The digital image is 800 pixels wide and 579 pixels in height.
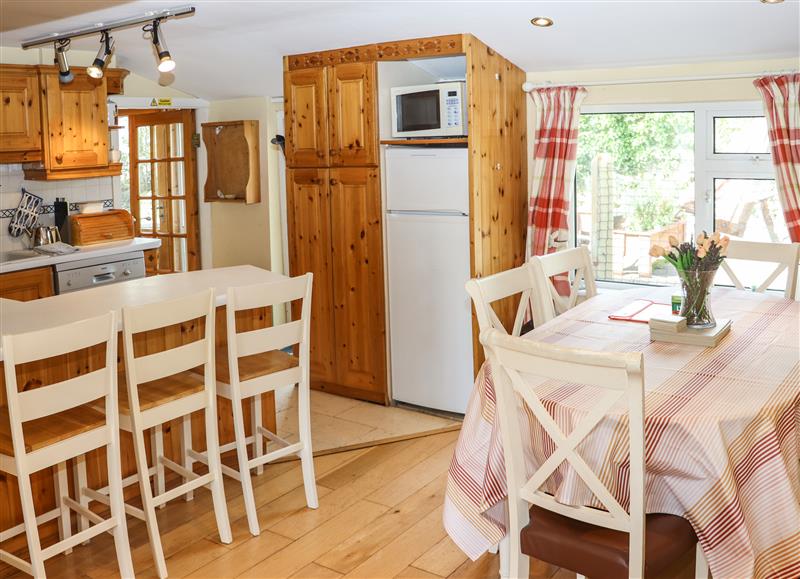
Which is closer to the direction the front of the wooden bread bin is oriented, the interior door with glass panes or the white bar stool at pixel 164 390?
the white bar stool

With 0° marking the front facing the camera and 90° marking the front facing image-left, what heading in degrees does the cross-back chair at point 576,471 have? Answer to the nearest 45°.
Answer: approximately 225°

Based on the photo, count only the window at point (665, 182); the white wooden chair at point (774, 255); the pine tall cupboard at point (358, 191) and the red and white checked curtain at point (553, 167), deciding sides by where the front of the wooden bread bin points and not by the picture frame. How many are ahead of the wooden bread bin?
4

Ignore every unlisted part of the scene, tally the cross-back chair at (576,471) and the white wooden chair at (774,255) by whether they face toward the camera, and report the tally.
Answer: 1

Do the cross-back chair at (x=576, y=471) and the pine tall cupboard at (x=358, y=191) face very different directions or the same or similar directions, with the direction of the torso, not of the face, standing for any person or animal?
very different directions

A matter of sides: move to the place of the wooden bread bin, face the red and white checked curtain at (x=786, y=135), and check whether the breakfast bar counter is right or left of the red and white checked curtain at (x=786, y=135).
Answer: right

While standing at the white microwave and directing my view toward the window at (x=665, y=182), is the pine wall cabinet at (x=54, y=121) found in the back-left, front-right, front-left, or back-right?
back-left

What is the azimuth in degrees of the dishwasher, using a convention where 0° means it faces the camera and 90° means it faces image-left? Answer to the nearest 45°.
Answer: approximately 315°

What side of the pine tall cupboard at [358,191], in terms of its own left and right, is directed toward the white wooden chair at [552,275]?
left
